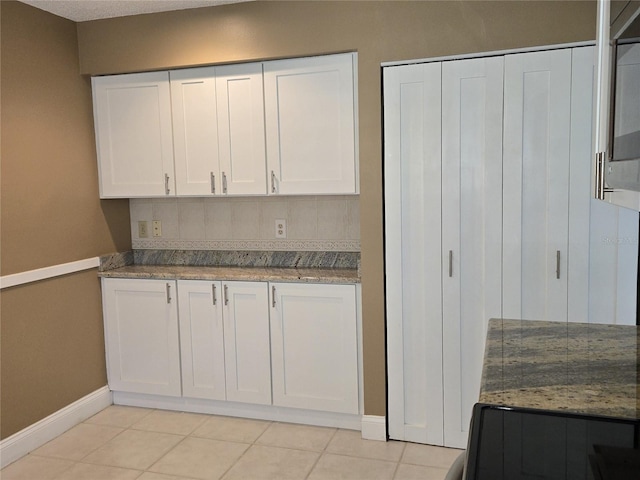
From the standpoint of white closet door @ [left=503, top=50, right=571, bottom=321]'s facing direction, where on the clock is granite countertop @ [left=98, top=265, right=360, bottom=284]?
The granite countertop is roughly at 3 o'clock from the white closet door.

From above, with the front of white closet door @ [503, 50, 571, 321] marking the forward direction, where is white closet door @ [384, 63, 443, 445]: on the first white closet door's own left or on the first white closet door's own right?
on the first white closet door's own right

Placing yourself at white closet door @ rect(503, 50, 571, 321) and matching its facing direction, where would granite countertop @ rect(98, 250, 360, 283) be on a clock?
The granite countertop is roughly at 3 o'clock from the white closet door.

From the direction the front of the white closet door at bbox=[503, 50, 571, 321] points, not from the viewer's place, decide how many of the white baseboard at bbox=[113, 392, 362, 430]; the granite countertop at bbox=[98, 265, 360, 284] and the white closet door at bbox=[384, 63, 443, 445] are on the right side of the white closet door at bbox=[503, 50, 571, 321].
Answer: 3

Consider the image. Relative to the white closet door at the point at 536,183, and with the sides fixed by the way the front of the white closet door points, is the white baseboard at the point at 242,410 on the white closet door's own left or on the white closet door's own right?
on the white closet door's own right

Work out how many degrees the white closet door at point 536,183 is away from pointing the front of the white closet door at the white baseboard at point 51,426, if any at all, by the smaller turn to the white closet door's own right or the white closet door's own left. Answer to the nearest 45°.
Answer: approximately 90° to the white closet door's own right

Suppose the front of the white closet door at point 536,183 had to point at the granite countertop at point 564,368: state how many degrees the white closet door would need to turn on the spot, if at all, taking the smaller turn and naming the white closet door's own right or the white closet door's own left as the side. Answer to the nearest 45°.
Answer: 0° — it already faces it

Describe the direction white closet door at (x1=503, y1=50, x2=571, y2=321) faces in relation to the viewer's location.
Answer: facing the viewer
